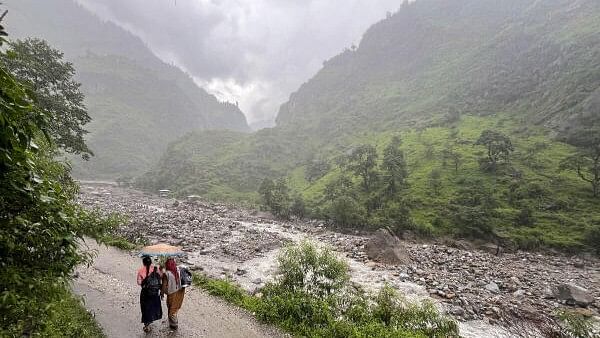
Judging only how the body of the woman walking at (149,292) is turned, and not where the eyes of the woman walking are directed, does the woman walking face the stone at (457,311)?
no

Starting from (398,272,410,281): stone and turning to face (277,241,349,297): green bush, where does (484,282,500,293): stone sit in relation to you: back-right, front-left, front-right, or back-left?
back-left

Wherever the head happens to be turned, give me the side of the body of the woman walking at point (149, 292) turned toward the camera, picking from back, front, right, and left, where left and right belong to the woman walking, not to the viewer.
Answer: back

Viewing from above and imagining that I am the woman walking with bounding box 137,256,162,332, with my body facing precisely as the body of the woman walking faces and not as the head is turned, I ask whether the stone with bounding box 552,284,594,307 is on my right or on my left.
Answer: on my right

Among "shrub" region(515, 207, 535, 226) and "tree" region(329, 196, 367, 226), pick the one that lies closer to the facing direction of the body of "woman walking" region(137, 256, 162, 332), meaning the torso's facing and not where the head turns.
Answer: the tree

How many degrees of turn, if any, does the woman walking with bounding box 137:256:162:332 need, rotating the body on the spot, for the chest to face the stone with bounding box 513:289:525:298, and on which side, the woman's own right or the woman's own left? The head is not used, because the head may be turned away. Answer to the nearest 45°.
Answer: approximately 90° to the woman's own right

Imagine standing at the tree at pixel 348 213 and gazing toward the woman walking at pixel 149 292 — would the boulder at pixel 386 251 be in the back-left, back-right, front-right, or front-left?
front-left

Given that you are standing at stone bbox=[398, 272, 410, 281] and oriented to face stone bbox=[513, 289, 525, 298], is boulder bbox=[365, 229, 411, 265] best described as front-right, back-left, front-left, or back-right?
back-left

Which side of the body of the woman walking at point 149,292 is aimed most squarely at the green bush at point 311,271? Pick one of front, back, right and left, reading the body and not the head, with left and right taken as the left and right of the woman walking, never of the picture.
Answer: right

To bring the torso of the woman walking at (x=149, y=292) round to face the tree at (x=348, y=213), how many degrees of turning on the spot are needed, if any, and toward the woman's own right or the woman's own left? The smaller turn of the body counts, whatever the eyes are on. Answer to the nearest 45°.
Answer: approximately 45° to the woman's own right

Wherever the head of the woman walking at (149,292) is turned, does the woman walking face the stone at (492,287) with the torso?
no

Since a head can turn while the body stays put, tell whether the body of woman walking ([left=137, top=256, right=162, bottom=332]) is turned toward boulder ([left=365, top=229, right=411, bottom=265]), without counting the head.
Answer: no
